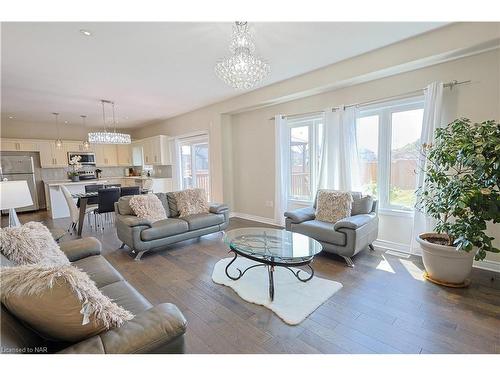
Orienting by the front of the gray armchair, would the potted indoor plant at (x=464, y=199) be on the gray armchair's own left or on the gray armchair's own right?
on the gray armchair's own left

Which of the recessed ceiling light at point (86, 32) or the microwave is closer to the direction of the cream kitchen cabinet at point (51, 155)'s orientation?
the recessed ceiling light

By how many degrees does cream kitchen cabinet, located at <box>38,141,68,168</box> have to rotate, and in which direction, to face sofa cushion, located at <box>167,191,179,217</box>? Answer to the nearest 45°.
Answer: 0° — it already faces it

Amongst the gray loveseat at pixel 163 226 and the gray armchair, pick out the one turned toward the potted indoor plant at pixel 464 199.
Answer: the gray loveseat

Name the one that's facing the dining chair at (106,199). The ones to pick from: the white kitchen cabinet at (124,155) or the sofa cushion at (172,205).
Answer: the white kitchen cabinet

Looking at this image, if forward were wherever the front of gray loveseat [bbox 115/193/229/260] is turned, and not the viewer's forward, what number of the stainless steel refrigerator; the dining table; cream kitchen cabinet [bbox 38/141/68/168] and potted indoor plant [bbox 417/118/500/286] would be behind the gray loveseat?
3

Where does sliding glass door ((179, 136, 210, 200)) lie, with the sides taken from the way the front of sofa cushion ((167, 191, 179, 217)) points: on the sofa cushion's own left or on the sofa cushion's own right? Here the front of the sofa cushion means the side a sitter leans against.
on the sofa cushion's own left

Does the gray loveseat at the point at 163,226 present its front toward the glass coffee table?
yes

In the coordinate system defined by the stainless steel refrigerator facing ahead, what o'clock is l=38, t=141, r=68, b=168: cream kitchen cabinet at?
The cream kitchen cabinet is roughly at 9 o'clock from the stainless steel refrigerator.
